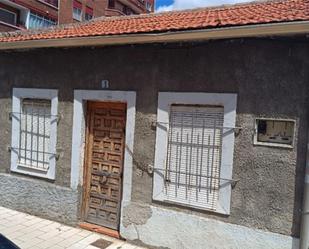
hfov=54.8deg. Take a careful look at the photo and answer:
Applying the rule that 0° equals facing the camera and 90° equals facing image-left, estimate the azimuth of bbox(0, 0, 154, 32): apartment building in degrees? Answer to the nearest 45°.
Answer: approximately 315°

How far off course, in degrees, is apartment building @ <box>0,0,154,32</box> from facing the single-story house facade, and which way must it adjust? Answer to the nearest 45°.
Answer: approximately 45° to its right

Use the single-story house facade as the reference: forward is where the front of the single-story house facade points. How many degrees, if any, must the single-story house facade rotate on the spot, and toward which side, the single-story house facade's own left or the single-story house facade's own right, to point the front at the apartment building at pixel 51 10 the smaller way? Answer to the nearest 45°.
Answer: approximately 90° to the single-story house facade's own right

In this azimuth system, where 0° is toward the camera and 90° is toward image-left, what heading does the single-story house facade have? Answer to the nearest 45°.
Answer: approximately 45°
